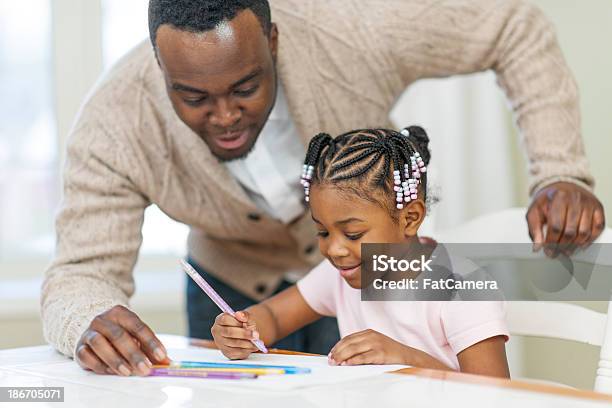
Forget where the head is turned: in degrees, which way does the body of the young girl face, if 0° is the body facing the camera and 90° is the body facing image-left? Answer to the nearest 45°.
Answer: approximately 45°

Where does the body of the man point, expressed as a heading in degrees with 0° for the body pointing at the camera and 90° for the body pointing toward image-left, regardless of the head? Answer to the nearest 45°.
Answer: approximately 0°

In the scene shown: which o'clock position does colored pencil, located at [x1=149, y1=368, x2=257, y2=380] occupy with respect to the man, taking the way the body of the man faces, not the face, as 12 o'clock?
The colored pencil is roughly at 12 o'clock from the man.

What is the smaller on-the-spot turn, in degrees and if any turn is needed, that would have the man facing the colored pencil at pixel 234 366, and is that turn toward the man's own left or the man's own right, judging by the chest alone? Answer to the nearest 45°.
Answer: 0° — they already face it
